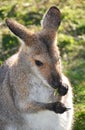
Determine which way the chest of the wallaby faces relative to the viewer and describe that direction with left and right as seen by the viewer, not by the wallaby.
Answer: facing the viewer and to the right of the viewer
